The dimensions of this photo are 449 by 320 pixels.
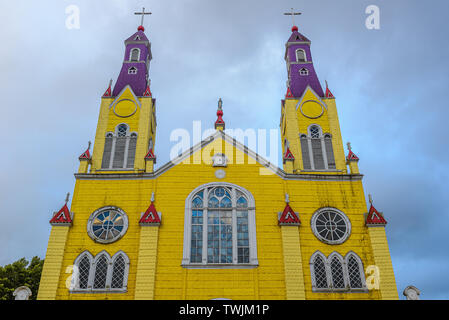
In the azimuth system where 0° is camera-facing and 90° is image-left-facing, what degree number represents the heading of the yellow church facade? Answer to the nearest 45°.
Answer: approximately 0°
